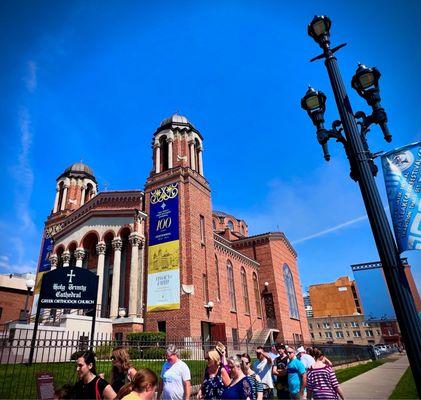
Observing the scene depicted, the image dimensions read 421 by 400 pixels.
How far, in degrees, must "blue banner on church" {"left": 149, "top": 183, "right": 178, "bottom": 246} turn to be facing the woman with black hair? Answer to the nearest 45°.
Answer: approximately 45° to its left

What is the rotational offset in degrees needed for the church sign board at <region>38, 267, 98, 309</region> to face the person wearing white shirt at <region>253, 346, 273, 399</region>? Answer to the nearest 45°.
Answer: approximately 45° to its left

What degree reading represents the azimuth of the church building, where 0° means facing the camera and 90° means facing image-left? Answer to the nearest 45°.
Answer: approximately 45°

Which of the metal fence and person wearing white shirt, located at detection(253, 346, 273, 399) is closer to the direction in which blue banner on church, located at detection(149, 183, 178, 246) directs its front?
the metal fence

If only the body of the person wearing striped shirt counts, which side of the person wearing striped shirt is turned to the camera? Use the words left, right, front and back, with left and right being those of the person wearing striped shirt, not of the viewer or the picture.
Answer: back

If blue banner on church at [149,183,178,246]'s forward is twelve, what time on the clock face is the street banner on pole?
The street banner on pole is roughly at 10 o'clock from the blue banner on church.

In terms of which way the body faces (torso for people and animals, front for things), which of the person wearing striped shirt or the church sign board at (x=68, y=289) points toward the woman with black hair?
the church sign board
